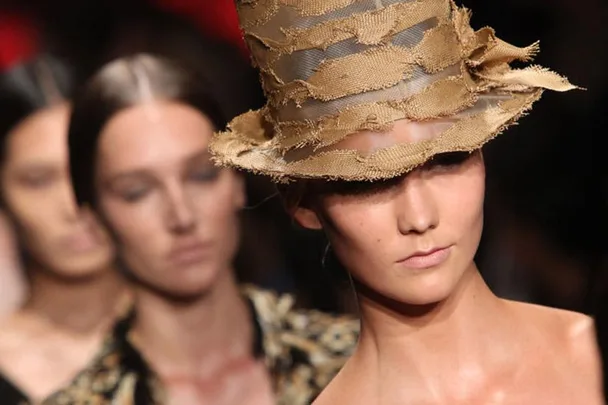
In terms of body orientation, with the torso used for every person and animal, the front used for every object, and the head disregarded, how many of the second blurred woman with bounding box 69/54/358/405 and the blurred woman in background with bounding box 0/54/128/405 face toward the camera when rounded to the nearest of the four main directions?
2

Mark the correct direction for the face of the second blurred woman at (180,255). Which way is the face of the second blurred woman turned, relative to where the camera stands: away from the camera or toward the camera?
toward the camera

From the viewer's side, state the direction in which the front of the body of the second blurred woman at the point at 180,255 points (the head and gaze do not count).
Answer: toward the camera

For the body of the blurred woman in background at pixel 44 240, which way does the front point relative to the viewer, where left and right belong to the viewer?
facing the viewer

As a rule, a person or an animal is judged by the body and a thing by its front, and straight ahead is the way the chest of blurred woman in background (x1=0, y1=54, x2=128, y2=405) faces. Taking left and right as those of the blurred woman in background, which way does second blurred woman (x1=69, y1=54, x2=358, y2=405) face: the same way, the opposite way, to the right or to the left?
the same way
